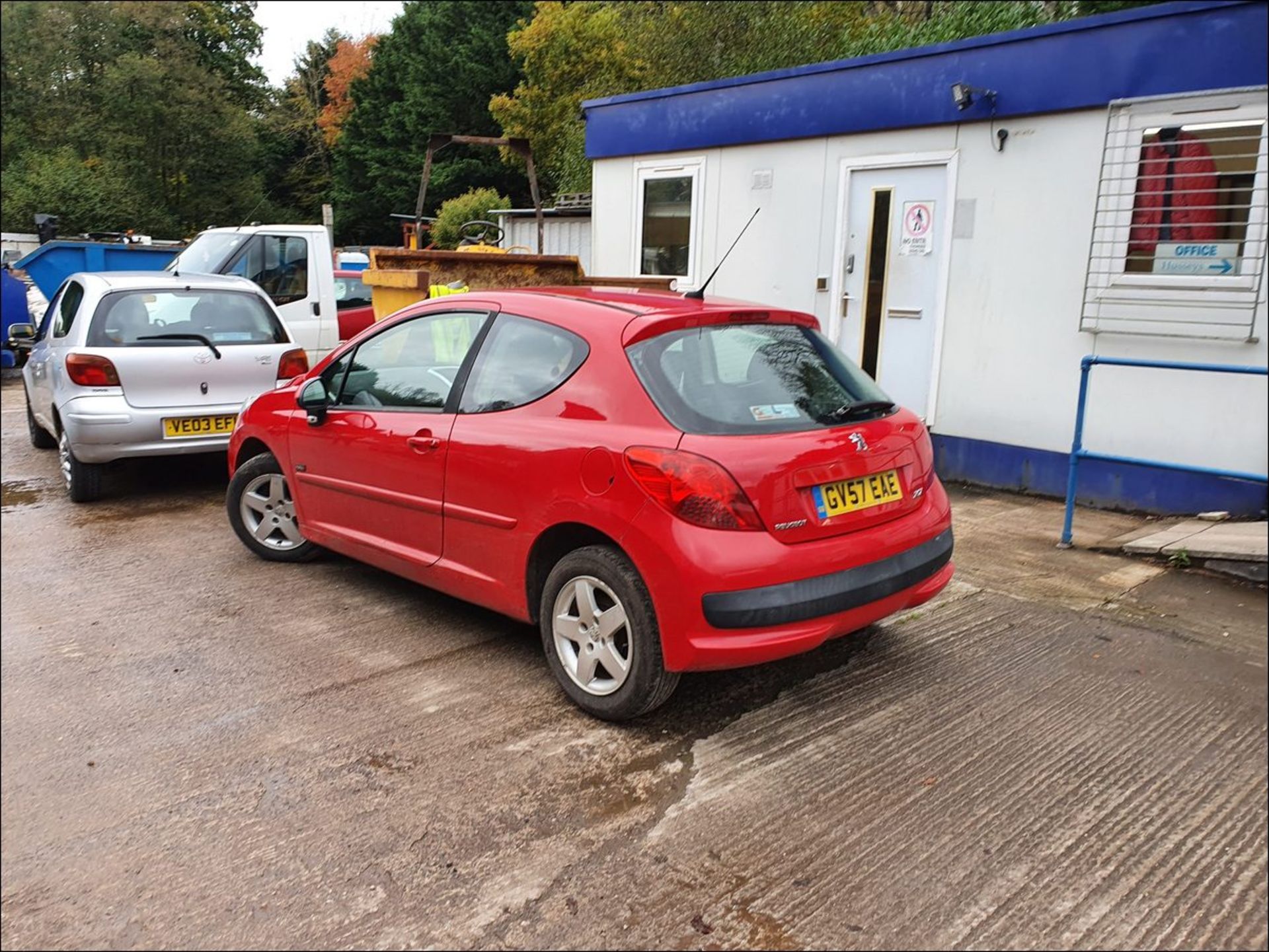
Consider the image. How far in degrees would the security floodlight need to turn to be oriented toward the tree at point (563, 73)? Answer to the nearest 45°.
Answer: approximately 90° to its right

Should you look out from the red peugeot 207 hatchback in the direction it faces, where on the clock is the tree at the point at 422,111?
The tree is roughly at 1 o'clock from the red peugeot 207 hatchback.

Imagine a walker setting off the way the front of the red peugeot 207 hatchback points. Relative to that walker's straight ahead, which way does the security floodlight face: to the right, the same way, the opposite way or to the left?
to the left

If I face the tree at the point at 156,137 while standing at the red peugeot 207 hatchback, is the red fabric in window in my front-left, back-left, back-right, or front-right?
back-right

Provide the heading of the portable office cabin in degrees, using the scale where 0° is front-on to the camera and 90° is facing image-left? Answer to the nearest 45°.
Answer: approximately 45°

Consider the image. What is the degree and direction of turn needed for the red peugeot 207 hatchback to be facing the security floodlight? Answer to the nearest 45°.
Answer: approximately 90° to its right

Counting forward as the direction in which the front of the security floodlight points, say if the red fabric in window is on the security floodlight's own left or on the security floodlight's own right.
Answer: on the security floodlight's own left

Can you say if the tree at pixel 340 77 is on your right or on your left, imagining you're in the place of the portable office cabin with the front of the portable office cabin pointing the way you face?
on your right

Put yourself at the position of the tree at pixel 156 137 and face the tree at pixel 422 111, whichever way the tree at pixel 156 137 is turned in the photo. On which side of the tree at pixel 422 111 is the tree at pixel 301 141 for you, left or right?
left

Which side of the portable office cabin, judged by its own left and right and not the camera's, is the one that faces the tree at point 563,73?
right

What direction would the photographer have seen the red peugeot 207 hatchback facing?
facing away from the viewer and to the left of the viewer

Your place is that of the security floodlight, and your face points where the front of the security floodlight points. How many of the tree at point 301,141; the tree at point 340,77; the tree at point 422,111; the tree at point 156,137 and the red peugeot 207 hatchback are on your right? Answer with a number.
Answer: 4

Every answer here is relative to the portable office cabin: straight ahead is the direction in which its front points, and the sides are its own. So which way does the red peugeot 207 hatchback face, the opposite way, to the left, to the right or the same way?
to the right

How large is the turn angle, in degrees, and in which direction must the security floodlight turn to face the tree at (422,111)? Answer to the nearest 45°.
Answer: approximately 90° to its right

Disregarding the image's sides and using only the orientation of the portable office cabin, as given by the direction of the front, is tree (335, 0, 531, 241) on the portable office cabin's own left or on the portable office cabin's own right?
on the portable office cabin's own right

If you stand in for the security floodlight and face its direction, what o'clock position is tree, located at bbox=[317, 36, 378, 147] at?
The tree is roughly at 3 o'clock from the security floodlight.

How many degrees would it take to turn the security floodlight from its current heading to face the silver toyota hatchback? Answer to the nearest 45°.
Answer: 0° — it already faces it

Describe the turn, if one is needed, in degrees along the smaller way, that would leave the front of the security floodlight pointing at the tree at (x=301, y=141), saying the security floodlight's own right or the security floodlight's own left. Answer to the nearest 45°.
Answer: approximately 90° to the security floodlight's own right
